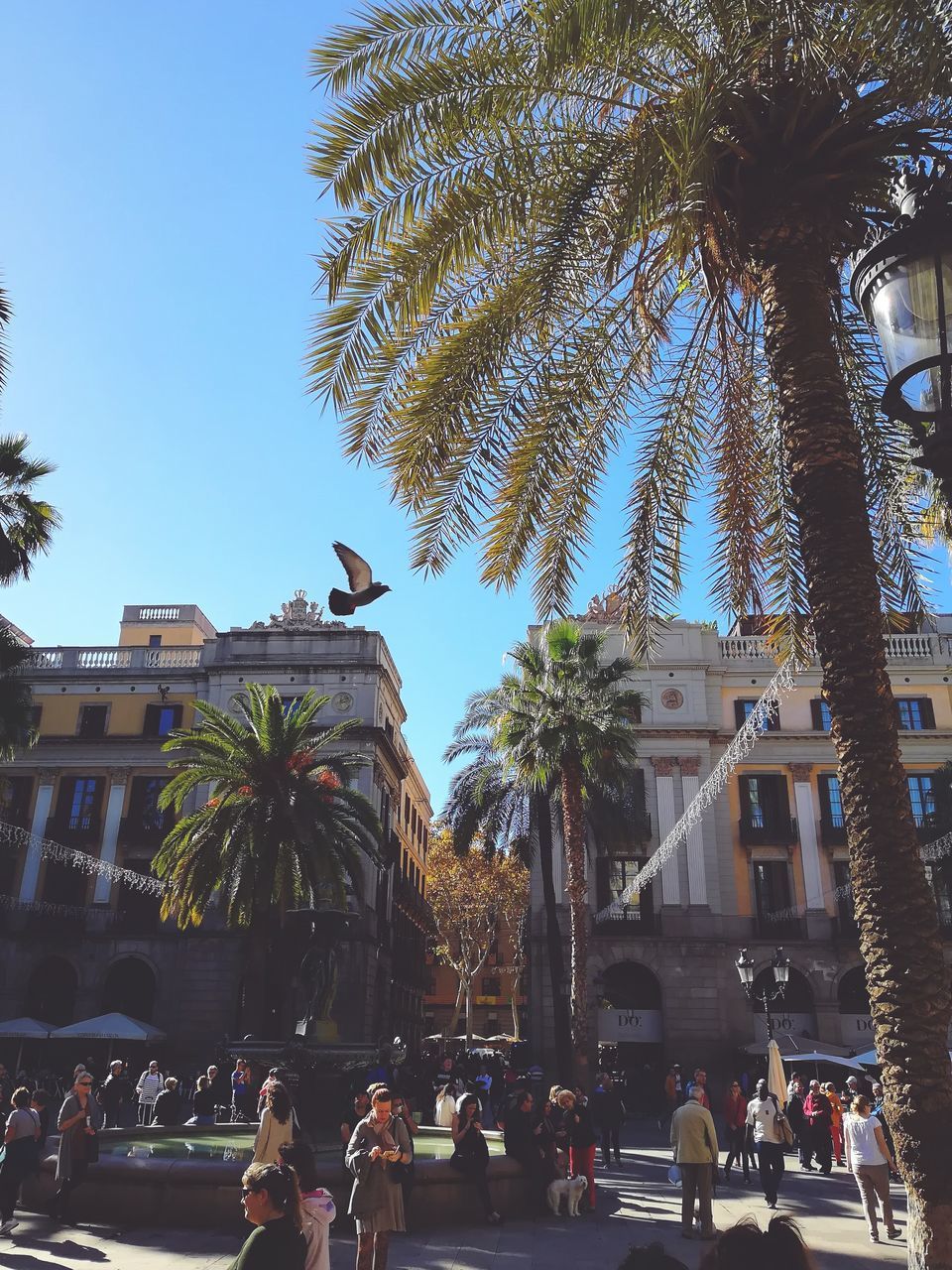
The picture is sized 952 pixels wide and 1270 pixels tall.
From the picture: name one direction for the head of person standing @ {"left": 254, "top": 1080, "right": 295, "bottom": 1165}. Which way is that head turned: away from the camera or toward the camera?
away from the camera

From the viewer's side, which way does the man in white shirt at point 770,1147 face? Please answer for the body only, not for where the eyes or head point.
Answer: toward the camera

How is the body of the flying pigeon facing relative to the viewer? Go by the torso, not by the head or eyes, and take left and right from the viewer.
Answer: facing to the right of the viewer

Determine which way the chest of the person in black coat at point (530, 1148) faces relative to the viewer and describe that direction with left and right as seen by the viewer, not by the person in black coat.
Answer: facing the viewer and to the right of the viewer

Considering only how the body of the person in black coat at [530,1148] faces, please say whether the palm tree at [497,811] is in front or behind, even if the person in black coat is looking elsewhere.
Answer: behind

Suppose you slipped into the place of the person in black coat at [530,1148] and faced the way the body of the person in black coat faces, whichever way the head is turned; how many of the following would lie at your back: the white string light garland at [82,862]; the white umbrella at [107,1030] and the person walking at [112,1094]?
3

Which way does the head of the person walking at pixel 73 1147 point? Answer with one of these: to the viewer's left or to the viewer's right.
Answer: to the viewer's right

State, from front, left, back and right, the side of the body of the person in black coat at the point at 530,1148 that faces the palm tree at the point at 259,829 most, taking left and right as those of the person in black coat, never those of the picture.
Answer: left

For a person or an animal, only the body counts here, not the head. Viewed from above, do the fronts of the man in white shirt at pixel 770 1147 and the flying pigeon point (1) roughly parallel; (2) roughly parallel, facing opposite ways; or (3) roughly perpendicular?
roughly perpendicular

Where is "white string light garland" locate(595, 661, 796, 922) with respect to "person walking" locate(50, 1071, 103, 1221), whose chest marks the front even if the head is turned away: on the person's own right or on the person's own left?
on the person's own left

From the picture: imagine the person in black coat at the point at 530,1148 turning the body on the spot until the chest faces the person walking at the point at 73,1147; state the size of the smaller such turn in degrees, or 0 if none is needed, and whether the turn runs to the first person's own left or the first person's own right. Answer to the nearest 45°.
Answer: approximately 90° to the first person's own right

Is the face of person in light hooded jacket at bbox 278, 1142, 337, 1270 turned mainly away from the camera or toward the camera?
away from the camera

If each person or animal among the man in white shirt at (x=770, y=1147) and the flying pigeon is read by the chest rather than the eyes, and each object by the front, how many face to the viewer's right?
1
